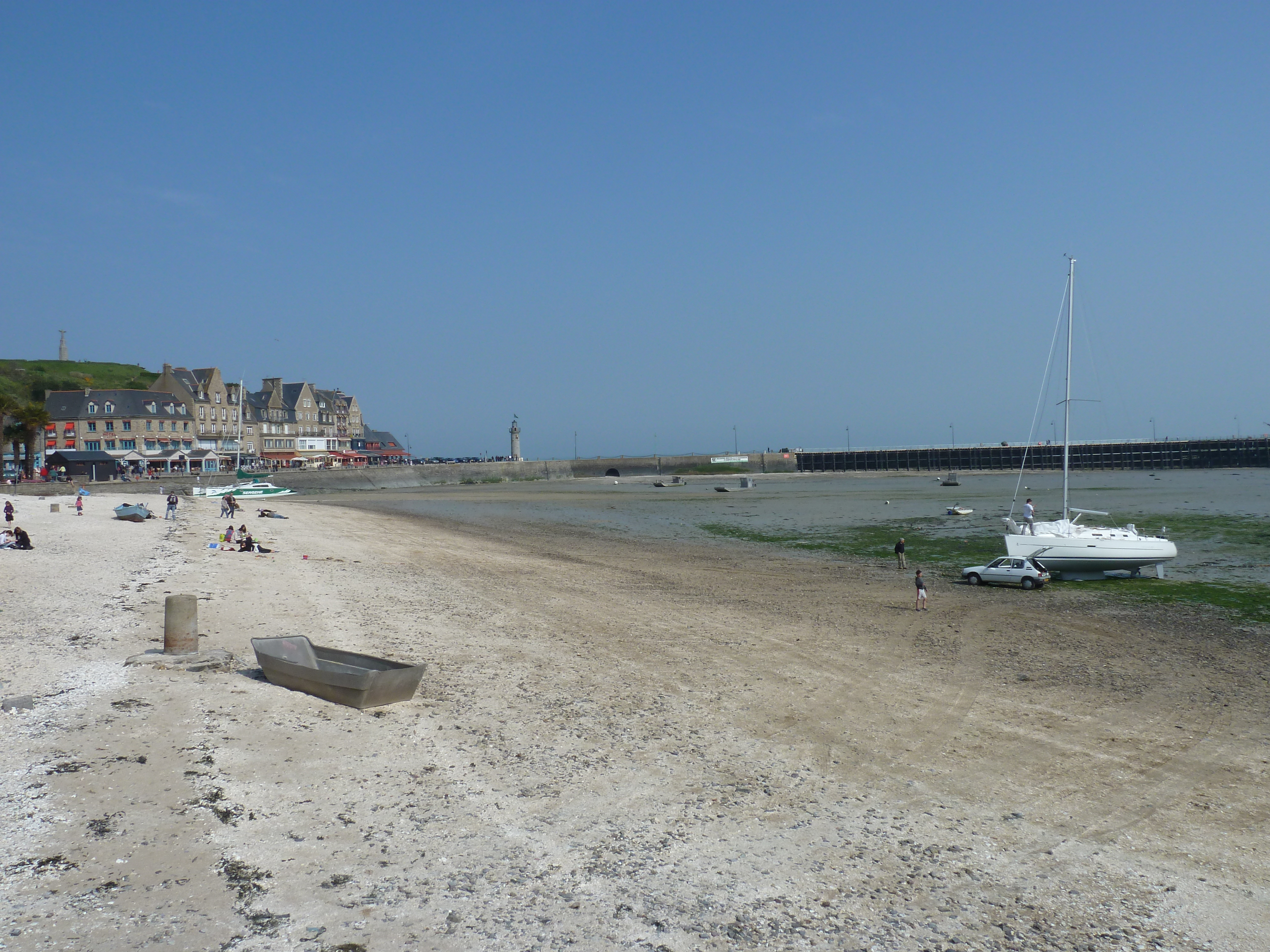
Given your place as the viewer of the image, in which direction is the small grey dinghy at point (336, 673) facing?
facing away from the viewer and to the left of the viewer

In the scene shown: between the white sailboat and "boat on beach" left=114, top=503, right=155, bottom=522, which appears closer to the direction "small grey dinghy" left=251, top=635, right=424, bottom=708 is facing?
the boat on beach

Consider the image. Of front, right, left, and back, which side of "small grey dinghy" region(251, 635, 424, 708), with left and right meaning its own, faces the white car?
right

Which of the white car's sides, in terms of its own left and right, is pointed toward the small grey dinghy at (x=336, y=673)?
left

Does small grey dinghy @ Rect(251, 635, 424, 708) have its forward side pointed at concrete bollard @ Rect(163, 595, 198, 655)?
yes

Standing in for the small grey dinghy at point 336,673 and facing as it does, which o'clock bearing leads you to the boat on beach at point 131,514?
The boat on beach is roughly at 1 o'clock from the small grey dinghy.

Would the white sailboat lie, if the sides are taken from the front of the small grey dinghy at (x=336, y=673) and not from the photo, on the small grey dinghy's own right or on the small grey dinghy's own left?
on the small grey dinghy's own right

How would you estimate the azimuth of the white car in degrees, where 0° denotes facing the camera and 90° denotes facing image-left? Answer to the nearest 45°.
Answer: approximately 90°
